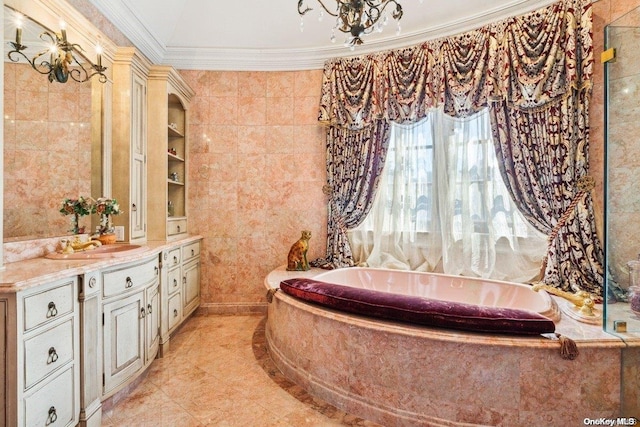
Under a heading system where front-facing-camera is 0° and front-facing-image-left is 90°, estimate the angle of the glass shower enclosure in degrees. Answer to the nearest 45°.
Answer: approximately 45°

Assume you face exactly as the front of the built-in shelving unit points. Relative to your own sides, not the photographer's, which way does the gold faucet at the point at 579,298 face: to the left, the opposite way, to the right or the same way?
the opposite way

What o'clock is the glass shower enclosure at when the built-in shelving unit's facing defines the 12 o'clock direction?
The glass shower enclosure is roughly at 12 o'clock from the built-in shelving unit.

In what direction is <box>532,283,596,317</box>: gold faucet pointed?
to the viewer's left

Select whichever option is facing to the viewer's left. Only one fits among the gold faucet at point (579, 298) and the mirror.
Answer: the gold faucet

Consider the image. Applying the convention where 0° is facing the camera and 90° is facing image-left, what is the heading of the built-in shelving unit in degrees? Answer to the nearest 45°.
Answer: approximately 315°

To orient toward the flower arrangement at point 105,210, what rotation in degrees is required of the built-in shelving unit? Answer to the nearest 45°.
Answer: approximately 90° to its right

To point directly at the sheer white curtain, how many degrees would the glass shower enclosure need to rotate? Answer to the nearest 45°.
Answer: approximately 45° to its right

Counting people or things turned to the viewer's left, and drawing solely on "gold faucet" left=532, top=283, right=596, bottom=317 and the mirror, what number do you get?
1

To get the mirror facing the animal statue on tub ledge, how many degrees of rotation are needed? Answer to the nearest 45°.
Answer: approximately 45° to its left

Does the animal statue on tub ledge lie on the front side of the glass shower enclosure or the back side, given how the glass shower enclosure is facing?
on the front side

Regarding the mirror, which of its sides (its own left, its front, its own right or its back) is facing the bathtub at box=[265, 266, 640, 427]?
front
